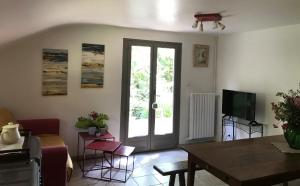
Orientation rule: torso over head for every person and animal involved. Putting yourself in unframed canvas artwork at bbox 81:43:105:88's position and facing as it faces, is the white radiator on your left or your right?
on your left

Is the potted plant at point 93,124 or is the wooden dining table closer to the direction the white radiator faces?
the wooden dining table

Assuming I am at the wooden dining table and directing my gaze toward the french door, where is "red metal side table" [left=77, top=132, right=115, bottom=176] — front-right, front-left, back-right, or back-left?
front-left

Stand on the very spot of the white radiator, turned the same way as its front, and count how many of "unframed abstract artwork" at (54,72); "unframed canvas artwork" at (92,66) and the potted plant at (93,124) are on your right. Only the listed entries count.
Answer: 3

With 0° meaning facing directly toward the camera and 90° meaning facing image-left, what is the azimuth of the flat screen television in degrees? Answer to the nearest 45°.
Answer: approximately 45°

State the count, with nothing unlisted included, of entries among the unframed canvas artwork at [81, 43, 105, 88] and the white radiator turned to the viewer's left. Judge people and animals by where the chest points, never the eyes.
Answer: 0

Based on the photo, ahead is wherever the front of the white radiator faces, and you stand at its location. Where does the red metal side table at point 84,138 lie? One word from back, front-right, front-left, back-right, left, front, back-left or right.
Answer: right

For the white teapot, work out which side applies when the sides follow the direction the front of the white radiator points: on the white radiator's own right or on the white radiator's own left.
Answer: on the white radiator's own right

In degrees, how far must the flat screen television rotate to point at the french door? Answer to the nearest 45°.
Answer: approximately 45° to its right

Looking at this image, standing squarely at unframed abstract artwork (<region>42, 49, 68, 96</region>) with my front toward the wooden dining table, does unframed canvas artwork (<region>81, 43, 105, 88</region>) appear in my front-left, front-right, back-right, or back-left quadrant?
front-left

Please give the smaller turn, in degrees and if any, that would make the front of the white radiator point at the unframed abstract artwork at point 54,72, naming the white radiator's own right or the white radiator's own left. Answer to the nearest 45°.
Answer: approximately 90° to the white radiator's own right

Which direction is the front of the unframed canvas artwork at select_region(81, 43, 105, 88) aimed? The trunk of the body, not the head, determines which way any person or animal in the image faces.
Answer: toward the camera

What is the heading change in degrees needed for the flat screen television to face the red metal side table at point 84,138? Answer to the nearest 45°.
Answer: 0° — it already faces it

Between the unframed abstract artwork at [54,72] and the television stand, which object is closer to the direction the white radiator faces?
the television stand
